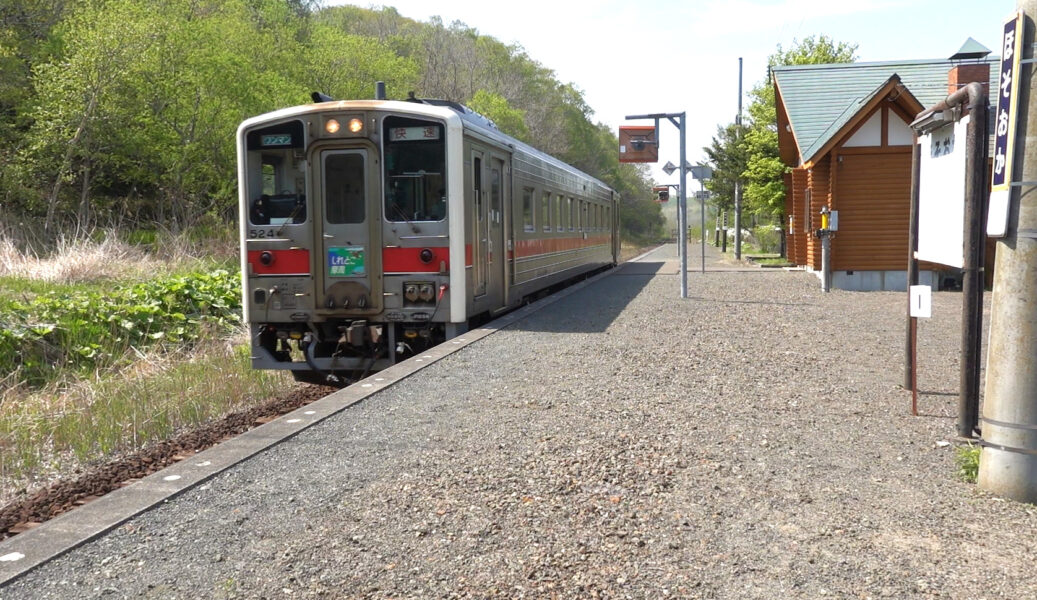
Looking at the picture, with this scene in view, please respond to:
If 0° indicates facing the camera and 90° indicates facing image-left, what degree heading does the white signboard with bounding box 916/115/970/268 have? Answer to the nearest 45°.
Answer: approximately 45°

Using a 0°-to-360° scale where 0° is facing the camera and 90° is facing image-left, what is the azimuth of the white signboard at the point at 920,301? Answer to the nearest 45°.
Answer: approximately 0°

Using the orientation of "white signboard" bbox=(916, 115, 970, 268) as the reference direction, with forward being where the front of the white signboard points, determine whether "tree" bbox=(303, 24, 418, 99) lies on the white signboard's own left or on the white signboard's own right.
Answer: on the white signboard's own right

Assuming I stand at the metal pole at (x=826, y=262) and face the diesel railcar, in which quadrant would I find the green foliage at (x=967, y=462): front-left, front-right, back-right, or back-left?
front-left

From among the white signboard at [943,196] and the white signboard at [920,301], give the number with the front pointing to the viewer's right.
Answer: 0

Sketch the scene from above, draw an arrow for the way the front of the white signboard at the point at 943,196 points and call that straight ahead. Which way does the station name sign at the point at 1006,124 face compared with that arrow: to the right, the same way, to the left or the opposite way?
the same way

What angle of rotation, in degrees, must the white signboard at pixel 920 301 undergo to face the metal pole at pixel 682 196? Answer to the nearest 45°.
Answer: approximately 135° to its right

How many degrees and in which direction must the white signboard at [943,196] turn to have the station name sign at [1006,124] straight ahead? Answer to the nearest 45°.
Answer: approximately 45° to its left

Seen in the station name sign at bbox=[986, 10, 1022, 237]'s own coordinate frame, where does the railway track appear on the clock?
The railway track is roughly at 1 o'clock from the station name sign.

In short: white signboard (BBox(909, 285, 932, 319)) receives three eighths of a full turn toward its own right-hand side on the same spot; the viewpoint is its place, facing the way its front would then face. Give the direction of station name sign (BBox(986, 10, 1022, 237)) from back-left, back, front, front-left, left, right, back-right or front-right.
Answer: back-left

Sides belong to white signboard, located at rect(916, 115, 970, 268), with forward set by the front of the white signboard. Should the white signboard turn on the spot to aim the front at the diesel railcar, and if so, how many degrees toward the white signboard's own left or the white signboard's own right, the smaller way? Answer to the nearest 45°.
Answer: approximately 45° to the white signboard's own right

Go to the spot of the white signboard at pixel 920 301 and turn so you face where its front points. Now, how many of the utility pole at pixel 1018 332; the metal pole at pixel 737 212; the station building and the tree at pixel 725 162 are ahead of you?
1

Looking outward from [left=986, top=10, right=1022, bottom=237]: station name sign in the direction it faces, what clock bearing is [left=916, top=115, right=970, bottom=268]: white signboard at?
The white signboard is roughly at 4 o'clock from the station name sign.

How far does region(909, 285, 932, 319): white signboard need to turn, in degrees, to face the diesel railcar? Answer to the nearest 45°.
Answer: approximately 90° to its right
